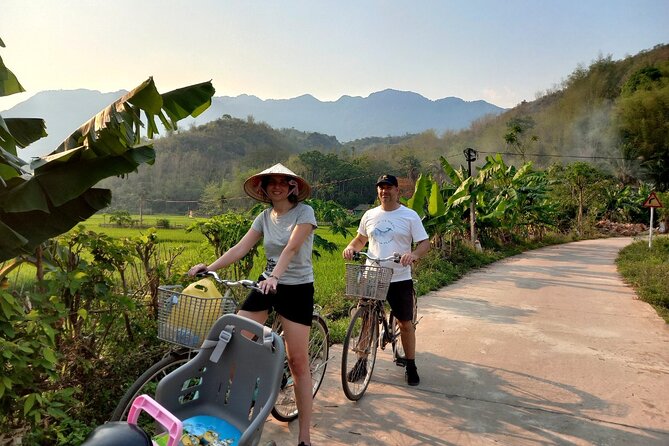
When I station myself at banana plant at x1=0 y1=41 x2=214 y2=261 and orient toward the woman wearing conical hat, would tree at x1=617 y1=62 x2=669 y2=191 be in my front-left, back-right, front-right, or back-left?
front-left

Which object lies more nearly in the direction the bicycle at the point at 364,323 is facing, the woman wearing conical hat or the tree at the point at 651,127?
the woman wearing conical hat

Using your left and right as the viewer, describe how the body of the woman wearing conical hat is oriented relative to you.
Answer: facing the viewer and to the left of the viewer

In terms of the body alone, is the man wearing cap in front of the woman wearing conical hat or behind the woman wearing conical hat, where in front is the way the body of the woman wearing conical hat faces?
behind

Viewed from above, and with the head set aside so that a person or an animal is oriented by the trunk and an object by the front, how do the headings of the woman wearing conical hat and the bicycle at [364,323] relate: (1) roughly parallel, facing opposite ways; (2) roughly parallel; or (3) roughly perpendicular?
roughly parallel

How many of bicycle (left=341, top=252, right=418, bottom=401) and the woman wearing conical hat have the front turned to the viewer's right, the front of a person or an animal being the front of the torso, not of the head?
0

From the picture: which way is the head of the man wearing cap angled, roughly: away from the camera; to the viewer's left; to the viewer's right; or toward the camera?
toward the camera

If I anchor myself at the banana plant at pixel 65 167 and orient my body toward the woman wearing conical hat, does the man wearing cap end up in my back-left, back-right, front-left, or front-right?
front-left

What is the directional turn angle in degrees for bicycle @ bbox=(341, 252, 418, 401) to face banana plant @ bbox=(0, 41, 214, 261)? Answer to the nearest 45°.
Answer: approximately 90° to its right

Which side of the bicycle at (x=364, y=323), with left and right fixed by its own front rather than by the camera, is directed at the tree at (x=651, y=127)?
back

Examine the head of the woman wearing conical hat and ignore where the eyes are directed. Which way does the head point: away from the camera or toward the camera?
toward the camera

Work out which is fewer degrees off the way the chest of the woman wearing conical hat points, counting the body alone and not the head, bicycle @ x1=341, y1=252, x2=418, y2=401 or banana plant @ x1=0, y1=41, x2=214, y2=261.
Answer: the banana plant

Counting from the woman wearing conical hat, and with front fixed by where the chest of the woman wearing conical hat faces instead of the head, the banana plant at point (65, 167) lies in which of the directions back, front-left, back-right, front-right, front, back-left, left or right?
front-right

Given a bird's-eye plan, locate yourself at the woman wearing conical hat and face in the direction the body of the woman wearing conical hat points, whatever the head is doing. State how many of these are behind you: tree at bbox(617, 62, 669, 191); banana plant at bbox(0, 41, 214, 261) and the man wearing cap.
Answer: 2

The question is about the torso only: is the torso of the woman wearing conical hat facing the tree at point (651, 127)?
no
